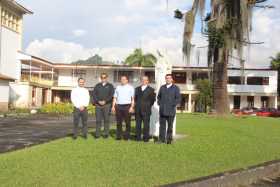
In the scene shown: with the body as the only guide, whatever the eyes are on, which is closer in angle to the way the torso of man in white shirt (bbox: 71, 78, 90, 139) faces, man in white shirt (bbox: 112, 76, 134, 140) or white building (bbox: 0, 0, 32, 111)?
the man in white shirt

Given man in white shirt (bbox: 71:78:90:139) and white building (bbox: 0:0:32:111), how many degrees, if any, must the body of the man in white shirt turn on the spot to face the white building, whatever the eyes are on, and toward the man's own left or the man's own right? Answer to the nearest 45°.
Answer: approximately 180°

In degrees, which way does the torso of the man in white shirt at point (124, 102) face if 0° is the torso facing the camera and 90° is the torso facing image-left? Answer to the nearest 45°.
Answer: approximately 0°

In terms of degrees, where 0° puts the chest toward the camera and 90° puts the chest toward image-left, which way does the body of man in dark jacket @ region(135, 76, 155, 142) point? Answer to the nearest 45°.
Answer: approximately 0°

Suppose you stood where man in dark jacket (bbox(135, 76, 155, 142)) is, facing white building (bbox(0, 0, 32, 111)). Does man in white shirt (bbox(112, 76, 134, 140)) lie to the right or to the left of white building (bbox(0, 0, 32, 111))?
left

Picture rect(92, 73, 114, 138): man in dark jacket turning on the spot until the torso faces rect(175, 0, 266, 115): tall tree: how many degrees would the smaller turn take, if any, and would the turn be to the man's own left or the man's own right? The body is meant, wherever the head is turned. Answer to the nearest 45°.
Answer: approximately 135° to the man's own left

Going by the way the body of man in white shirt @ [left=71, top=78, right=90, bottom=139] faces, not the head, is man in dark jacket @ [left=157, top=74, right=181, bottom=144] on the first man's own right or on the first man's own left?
on the first man's own left

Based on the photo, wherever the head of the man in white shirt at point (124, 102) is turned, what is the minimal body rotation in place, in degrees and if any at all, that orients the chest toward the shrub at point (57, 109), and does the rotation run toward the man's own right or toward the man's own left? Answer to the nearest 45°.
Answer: approximately 180°

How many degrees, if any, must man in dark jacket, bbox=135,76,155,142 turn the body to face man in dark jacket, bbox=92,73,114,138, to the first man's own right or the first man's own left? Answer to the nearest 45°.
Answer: approximately 90° to the first man's own right

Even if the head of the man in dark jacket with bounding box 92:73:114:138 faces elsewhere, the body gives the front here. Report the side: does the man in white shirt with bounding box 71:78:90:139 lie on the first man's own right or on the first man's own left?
on the first man's own right
